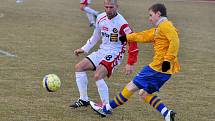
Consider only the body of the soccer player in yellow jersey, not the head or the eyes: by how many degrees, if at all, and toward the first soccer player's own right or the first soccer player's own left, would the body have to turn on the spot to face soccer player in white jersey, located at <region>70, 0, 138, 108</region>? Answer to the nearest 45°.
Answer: approximately 45° to the first soccer player's own right

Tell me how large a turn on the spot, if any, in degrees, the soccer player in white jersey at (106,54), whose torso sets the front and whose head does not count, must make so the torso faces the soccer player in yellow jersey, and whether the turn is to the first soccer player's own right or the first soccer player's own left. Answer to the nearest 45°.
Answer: approximately 90° to the first soccer player's own left

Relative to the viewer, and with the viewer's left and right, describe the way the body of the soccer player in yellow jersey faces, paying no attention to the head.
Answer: facing to the left of the viewer
